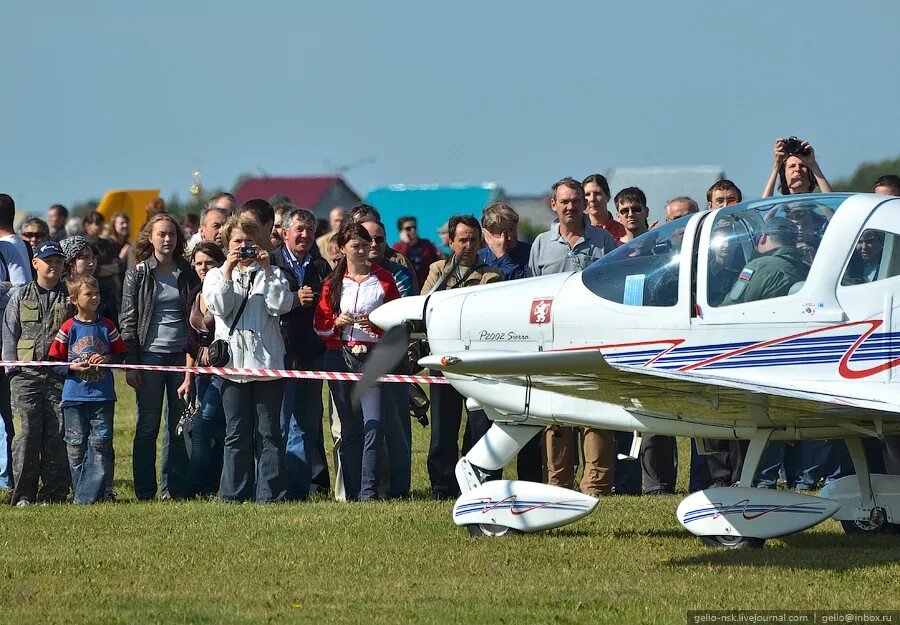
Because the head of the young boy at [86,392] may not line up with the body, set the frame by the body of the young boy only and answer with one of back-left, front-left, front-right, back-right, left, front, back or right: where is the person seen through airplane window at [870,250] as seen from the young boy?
front-left

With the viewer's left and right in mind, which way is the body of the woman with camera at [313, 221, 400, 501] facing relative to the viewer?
facing the viewer

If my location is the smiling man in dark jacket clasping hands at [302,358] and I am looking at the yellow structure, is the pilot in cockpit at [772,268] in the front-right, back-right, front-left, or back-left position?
back-right

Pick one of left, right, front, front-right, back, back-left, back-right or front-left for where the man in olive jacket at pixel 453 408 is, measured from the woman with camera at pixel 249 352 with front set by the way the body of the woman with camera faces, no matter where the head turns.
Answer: left

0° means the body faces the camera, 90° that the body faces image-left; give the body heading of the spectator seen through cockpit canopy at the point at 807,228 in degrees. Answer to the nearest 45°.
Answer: approximately 0°

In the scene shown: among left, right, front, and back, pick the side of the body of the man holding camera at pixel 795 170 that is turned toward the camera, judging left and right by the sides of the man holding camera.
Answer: front

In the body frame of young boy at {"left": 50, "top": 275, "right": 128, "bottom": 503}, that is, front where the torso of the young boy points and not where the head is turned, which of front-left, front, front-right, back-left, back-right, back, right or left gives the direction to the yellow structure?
back

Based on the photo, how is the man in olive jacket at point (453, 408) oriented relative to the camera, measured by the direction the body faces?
toward the camera

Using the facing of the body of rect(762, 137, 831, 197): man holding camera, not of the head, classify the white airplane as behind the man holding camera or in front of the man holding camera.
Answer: in front

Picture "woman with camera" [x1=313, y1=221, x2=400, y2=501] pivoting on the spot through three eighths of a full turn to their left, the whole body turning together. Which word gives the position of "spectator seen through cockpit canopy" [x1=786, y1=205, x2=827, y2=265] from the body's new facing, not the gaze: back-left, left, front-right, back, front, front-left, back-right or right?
right

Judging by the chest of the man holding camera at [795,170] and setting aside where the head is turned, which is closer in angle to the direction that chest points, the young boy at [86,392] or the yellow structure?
the young boy
